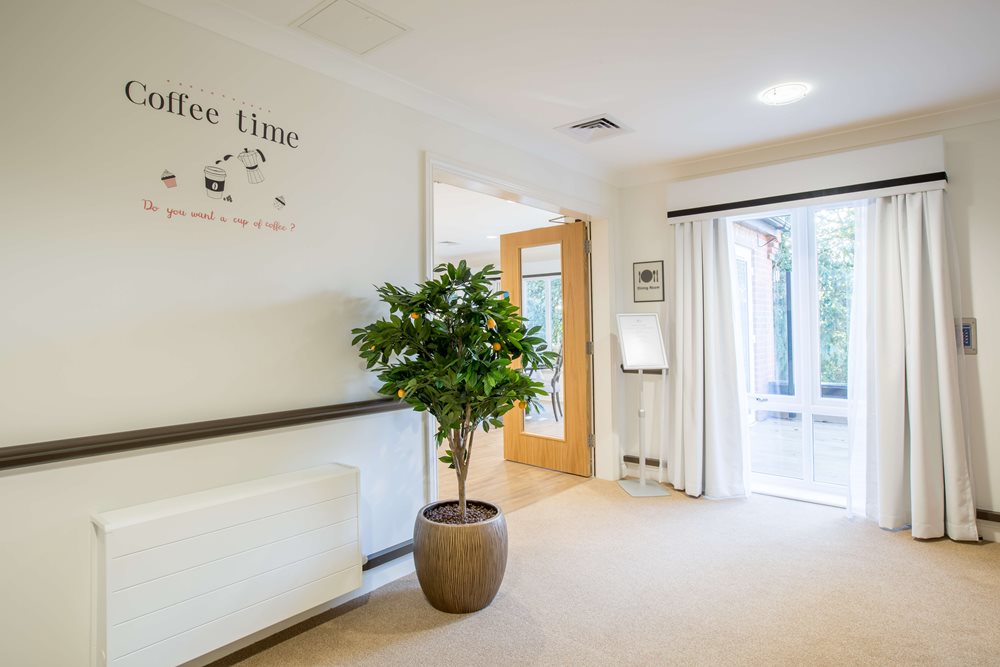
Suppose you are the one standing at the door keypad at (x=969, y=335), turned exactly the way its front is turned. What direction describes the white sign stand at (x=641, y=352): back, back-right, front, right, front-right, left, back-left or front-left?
right

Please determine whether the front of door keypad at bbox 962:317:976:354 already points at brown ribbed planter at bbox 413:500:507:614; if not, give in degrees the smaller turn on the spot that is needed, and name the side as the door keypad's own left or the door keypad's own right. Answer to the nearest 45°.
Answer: approximately 45° to the door keypad's own right

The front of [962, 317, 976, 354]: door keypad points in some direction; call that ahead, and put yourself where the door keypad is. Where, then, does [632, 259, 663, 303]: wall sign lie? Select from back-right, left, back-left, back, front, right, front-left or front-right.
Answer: right

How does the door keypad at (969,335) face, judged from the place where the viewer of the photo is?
facing the viewer

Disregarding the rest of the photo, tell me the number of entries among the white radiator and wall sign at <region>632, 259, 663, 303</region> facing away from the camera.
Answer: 0

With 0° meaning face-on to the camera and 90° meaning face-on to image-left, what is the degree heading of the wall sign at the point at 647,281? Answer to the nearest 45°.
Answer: approximately 45°

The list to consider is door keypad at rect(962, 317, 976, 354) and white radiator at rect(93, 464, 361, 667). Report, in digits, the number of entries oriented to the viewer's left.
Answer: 0

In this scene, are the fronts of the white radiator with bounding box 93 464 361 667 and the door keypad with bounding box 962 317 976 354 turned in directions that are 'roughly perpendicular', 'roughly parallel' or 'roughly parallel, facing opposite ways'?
roughly perpendicular

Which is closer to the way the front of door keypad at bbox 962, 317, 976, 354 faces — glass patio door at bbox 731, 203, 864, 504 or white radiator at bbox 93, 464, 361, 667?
the white radiator
